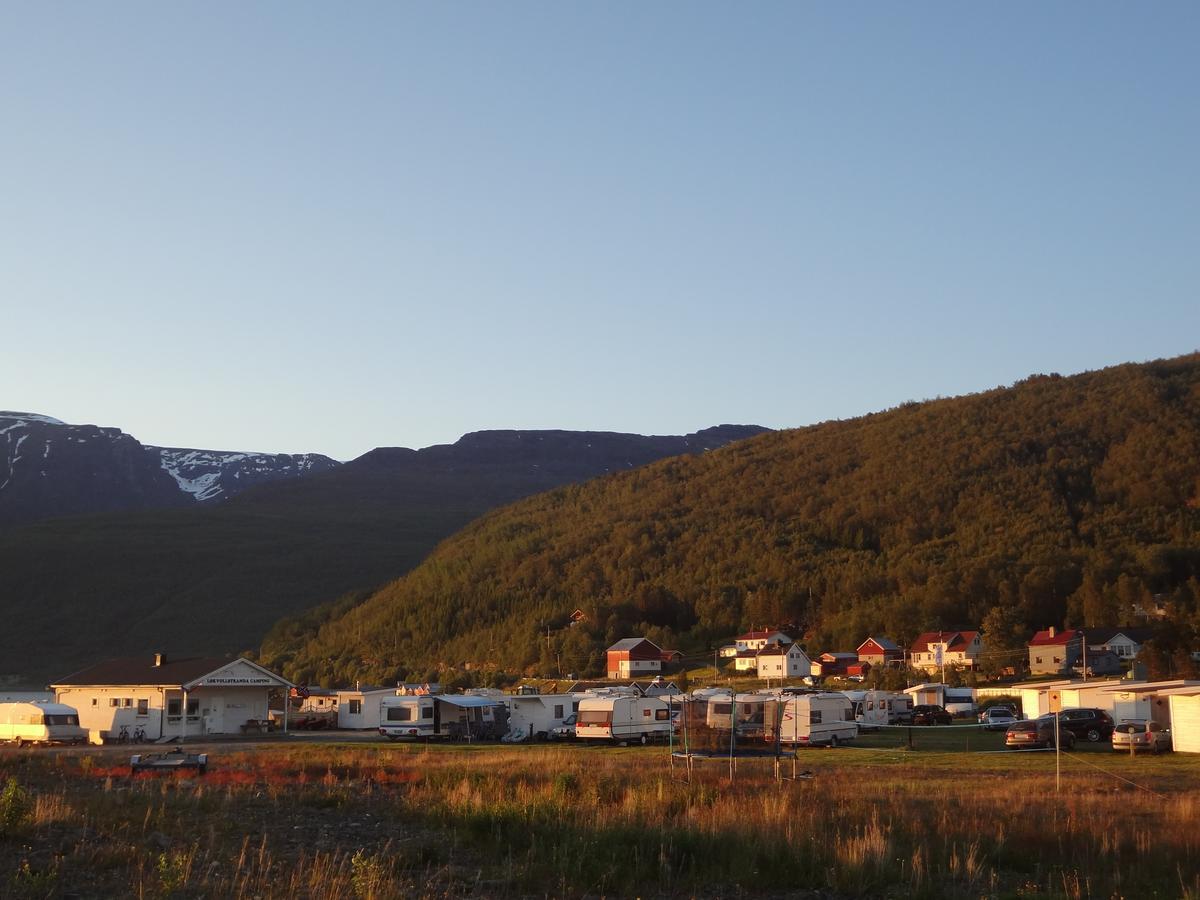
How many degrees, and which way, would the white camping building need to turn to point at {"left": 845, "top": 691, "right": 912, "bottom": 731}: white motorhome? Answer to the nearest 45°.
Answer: approximately 45° to its left

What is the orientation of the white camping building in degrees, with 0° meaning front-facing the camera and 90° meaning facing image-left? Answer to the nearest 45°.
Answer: approximately 315°
